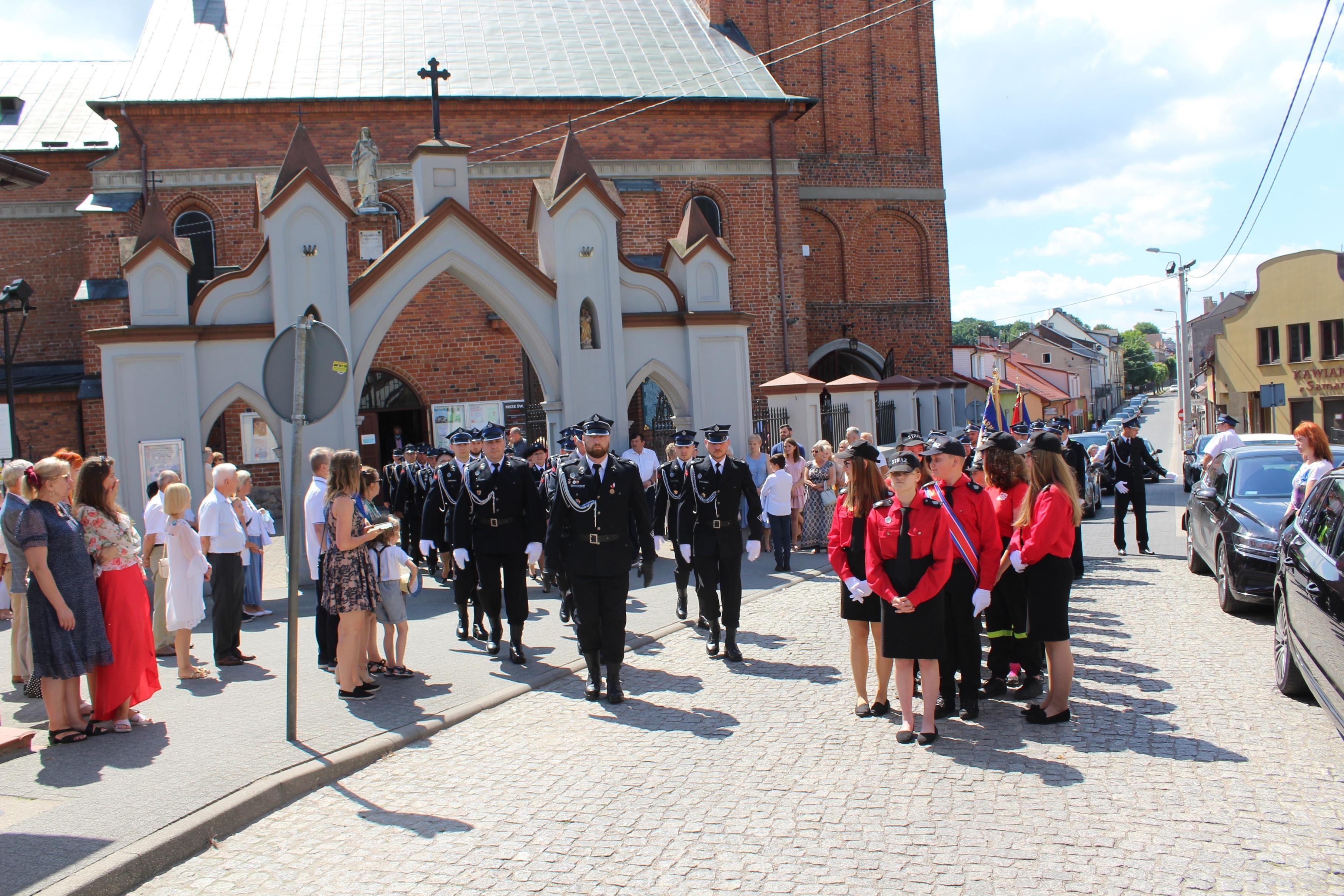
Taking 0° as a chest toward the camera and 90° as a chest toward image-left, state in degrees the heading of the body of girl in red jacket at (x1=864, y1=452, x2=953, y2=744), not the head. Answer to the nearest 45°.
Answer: approximately 0°

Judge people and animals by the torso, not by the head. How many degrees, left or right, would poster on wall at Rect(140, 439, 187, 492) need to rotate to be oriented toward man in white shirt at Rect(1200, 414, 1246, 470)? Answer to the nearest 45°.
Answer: approximately 90° to its left

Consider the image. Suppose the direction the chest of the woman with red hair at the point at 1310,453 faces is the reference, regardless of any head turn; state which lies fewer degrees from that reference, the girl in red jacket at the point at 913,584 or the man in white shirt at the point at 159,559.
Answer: the man in white shirt

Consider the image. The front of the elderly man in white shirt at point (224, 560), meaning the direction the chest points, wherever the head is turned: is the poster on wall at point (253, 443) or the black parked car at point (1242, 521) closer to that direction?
the black parked car

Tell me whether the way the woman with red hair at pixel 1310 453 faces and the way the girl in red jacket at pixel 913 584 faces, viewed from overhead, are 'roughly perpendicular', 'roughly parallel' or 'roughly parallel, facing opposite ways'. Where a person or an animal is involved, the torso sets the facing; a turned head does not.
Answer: roughly perpendicular

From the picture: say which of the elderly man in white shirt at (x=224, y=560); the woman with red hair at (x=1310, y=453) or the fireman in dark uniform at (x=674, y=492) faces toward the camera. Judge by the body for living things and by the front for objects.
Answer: the fireman in dark uniform

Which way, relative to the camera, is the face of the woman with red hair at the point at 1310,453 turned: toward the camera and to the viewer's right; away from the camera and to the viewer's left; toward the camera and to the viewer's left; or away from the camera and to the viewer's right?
toward the camera and to the viewer's left

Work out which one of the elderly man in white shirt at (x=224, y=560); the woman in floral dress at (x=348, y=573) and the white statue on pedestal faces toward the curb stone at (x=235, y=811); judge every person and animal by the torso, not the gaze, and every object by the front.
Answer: the white statue on pedestal

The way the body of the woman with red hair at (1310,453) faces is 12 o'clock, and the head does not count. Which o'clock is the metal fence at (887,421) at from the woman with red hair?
The metal fence is roughly at 2 o'clock from the woman with red hair.

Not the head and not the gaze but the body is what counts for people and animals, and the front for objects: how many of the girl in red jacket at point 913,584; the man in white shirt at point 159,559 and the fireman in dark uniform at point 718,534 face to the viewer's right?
1

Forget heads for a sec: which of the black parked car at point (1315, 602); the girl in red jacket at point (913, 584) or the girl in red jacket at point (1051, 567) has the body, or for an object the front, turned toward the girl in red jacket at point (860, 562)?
the girl in red jacket at point (1051, 567)

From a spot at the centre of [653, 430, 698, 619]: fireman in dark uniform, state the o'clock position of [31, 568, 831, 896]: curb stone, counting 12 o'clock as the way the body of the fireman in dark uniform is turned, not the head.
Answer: The curb stone is roughly at 1 o'clock from the fireman in dark uniform.

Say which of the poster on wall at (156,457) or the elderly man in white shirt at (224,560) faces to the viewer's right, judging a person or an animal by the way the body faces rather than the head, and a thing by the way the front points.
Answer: the elderly man in white shirt
